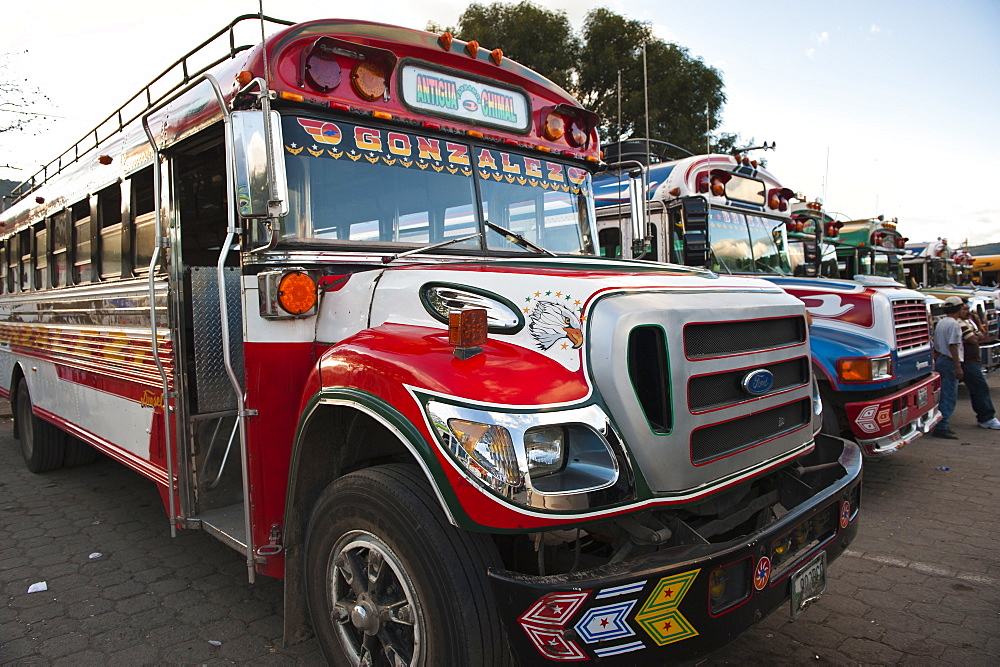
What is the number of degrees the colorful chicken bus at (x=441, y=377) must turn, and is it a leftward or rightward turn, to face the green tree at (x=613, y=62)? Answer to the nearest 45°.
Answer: approximately 135° to its left

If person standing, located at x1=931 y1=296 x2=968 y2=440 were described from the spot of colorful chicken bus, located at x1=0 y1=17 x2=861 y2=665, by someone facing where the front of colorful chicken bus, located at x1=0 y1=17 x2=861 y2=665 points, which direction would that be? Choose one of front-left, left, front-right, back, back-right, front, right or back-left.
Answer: left

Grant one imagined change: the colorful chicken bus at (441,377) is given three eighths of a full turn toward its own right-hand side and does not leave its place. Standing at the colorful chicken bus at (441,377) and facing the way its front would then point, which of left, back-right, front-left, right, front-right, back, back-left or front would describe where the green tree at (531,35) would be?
right

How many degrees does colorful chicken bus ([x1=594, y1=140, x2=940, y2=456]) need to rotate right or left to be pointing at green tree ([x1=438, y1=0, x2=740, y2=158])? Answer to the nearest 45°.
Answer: approximately 135° to its left

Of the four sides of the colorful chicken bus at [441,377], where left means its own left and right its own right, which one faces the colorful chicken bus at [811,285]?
left

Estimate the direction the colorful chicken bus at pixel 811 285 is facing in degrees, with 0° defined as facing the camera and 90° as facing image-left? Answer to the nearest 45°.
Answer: approximately 315°

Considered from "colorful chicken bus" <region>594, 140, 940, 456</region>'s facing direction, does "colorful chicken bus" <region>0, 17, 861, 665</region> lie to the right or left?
on its right

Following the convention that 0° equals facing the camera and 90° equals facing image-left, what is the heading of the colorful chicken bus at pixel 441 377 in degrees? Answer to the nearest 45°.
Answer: approximately 315°

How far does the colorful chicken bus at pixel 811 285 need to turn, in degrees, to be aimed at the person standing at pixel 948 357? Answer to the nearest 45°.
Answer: approximately 90° to its left

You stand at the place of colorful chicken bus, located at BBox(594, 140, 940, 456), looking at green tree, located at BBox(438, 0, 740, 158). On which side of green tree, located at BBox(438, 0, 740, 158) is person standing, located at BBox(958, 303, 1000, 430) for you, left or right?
right

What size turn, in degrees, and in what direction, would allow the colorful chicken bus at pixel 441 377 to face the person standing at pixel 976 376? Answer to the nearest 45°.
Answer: approximately 90° to its left

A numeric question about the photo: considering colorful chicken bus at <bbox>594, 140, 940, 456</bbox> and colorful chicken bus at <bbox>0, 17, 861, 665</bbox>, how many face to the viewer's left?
0
